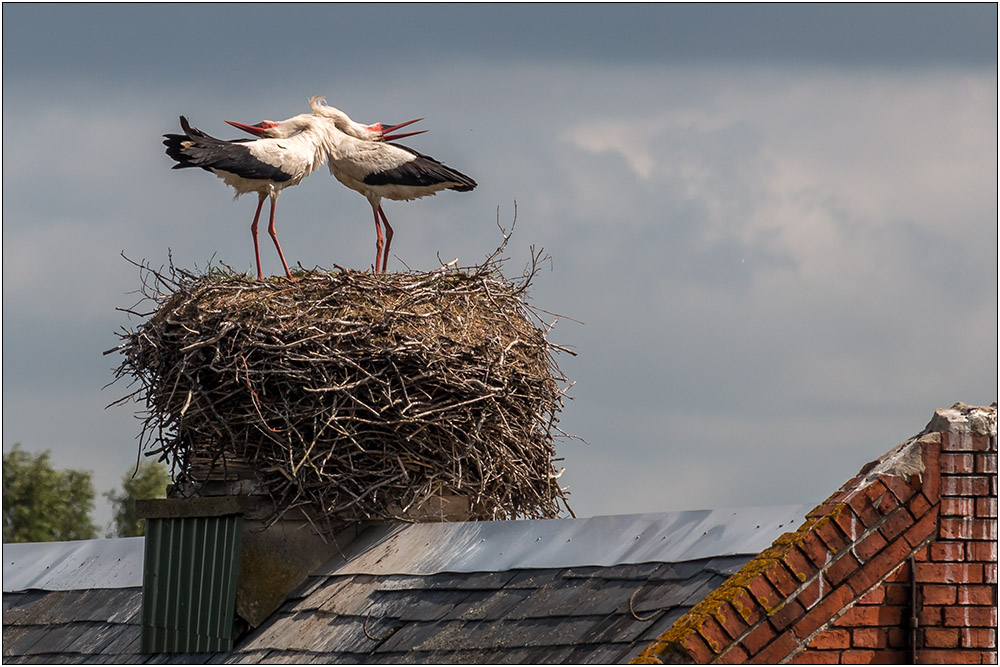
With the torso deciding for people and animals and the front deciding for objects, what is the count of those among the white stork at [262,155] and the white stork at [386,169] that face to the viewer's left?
1

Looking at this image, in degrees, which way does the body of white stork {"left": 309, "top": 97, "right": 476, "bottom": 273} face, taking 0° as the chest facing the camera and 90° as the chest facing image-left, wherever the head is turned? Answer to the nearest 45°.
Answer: approximately 90°

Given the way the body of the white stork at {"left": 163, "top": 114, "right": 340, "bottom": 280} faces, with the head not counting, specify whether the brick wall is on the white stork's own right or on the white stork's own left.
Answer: on the white stork's own right

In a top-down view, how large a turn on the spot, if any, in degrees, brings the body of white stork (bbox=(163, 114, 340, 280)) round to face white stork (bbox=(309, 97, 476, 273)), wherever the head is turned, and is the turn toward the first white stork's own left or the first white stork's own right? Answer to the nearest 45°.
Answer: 0° — it already faces it

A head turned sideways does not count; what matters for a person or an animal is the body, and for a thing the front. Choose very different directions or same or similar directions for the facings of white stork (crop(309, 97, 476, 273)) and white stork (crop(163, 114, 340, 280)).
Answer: very different directions

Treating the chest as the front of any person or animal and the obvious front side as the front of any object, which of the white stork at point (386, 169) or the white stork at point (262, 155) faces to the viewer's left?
the white stork at point (386, 169)

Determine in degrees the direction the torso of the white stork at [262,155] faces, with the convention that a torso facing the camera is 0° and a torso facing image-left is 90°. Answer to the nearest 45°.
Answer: approximately 270°
